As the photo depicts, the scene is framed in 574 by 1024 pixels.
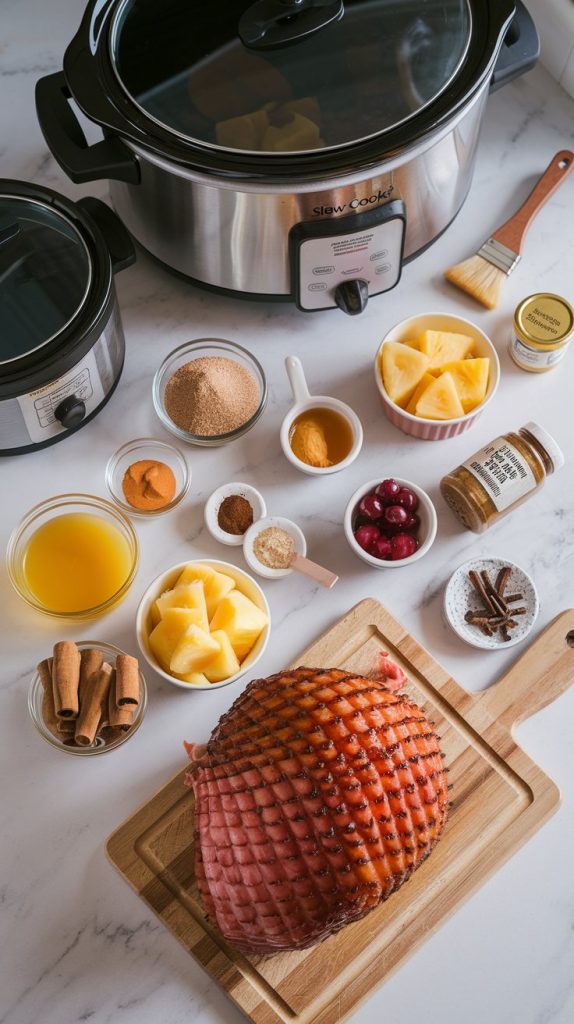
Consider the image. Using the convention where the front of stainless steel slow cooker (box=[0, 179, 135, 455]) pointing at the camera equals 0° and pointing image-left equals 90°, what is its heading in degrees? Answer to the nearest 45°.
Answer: approximately 315°

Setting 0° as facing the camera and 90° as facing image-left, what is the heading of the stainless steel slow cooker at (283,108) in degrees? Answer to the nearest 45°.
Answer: approximately 0°
